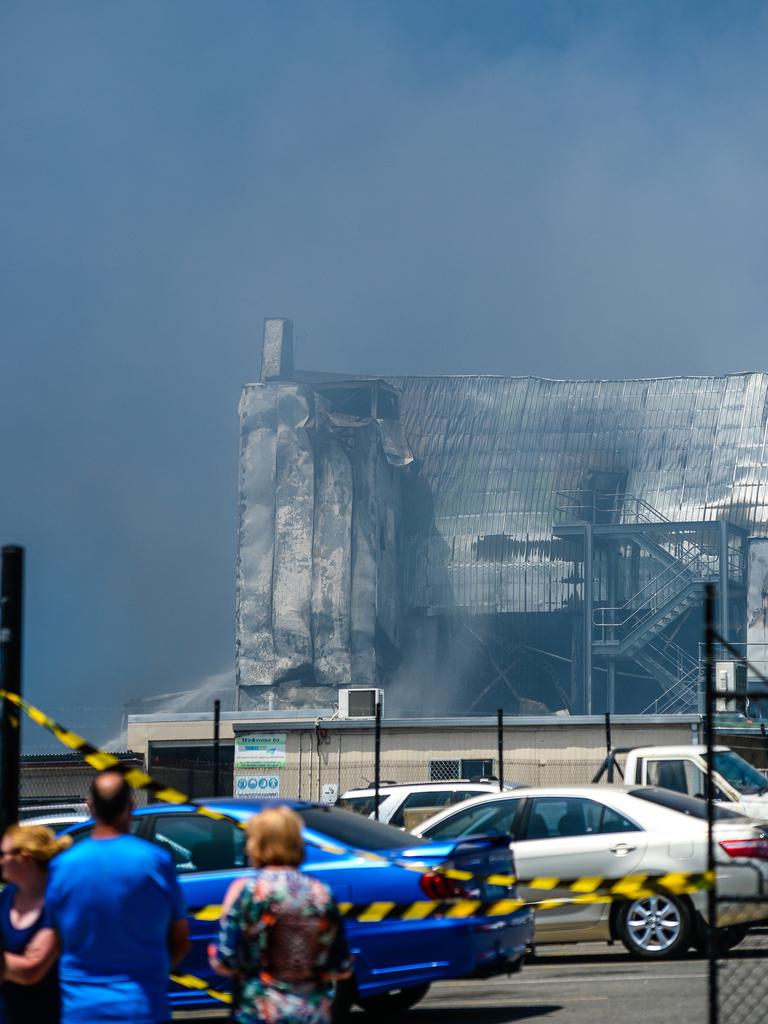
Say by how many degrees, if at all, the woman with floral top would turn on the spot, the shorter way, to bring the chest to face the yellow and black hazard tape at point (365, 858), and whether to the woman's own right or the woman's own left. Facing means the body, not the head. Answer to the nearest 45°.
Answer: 0° — they already face it

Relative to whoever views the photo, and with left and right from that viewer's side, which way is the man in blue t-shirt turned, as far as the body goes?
facing away from the viewer

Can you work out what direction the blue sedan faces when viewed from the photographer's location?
facing away from the viewer and to the left of the viewer

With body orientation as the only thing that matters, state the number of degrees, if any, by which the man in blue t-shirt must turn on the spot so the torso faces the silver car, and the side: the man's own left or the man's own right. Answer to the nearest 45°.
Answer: approximately 45° to the man's own right

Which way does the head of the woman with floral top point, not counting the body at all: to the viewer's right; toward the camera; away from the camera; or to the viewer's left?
away from the camera

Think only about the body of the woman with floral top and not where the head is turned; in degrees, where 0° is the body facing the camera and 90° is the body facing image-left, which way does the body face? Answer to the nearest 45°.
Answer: approximately 180°

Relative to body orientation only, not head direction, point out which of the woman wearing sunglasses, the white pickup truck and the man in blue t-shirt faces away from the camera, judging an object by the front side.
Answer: the man in blue t-shirt

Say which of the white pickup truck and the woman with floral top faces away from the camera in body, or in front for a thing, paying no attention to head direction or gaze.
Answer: the woman with floral top
